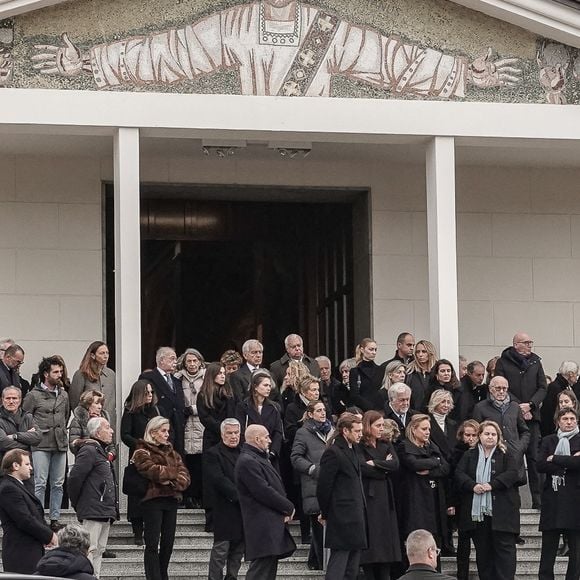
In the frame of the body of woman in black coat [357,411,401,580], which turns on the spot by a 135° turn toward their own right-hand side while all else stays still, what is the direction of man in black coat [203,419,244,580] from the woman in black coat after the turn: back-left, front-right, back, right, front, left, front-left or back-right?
front

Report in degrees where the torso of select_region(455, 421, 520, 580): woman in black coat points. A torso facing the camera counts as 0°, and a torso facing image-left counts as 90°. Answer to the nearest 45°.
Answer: approximately 0°

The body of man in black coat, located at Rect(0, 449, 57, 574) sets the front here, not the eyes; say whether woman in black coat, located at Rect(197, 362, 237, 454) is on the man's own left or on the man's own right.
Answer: on the man's own left

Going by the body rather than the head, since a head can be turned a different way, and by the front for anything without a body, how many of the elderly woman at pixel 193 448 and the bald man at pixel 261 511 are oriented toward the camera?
1

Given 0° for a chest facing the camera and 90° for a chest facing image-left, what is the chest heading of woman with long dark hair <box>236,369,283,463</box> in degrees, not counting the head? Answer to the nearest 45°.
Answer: approximately 315°
